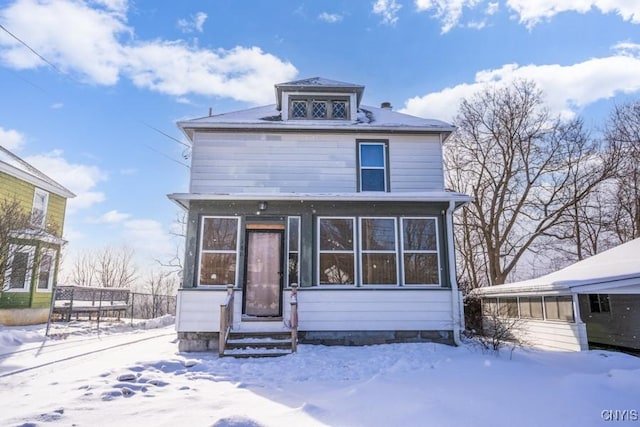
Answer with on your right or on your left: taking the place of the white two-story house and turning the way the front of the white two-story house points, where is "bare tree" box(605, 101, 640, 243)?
on your left

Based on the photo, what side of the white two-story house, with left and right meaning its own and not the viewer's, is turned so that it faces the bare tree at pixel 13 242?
right

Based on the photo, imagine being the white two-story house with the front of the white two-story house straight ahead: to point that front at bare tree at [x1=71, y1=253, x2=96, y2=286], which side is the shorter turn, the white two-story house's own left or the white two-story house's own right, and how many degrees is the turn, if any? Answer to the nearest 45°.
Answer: approximately 135° to the white two-story house's own right

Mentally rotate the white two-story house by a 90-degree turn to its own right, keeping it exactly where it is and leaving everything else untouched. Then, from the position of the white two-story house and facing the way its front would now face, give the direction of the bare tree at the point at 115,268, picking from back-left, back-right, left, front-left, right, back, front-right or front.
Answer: front-right

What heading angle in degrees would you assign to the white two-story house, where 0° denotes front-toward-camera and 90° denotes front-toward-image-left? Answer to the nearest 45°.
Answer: approximately 0°

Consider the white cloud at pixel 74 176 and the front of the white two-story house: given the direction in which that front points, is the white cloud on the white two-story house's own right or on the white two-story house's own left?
on the white two-story house's own right

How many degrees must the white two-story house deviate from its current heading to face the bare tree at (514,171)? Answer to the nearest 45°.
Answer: approximately 135° to its left

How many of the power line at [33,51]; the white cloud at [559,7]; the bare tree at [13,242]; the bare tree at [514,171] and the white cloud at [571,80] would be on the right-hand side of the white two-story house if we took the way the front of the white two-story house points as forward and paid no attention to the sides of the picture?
2

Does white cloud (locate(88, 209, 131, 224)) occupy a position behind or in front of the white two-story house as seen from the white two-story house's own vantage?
behind

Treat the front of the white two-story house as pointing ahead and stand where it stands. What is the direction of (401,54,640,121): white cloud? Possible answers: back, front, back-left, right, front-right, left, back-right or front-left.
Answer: back-left
